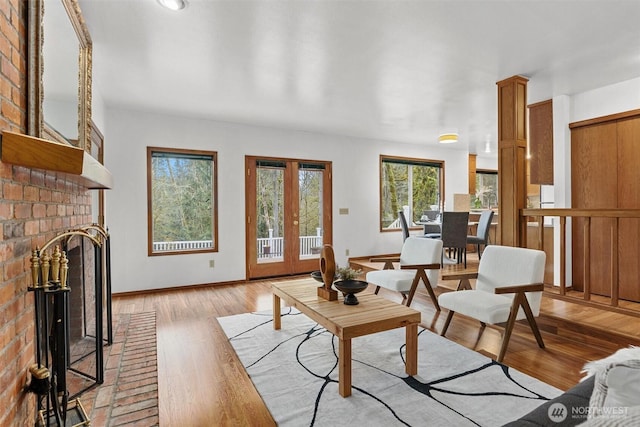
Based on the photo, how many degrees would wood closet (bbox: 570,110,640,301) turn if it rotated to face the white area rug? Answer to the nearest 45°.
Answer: approximately 45° to its left

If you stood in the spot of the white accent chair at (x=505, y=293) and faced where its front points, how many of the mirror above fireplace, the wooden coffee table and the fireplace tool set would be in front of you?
3

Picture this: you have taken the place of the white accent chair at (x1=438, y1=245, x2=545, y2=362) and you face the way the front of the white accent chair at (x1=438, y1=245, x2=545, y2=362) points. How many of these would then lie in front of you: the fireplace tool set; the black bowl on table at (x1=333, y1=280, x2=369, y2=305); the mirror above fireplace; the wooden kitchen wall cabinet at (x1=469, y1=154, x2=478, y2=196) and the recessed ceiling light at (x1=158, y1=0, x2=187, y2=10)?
4

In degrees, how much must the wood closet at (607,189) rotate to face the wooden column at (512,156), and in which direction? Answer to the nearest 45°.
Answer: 0° — it already faces it

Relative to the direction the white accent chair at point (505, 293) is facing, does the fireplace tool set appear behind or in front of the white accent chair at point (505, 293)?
in front

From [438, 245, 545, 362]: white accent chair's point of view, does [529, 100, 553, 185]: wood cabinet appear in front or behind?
behind

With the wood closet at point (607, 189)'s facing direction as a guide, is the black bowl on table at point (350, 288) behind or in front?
in front

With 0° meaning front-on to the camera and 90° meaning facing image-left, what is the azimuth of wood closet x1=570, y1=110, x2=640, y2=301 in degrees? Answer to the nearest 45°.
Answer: approximately 45°

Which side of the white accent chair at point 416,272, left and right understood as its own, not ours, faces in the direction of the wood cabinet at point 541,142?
back

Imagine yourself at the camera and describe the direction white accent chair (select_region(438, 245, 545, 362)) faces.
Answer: facing the viewer and to the left of the viewer
